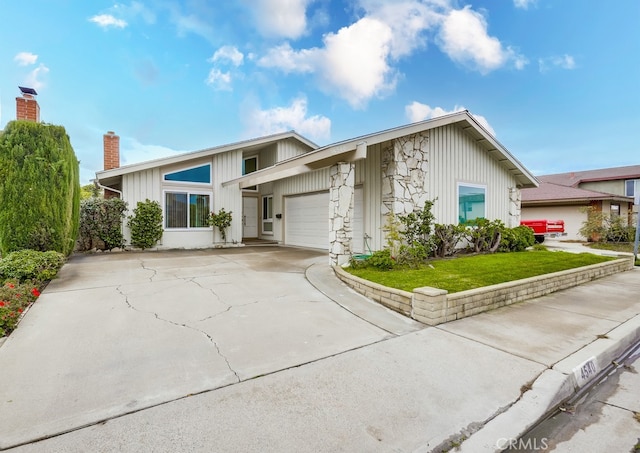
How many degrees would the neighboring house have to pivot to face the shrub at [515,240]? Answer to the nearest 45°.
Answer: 0° — it already faces it

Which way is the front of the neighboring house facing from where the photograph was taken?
facing the viewer

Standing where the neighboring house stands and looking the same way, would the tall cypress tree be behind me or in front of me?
in front

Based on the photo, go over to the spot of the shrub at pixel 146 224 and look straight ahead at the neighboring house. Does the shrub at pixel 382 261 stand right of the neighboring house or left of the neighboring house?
right

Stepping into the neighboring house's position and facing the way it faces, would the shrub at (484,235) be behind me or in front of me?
in front

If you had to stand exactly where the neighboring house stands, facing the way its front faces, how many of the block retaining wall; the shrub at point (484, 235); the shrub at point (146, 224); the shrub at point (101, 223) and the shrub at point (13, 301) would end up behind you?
0

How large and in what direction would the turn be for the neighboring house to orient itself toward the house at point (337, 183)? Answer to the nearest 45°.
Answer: approximately 90° to its right

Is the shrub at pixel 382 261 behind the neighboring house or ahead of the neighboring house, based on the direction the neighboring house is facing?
ahead

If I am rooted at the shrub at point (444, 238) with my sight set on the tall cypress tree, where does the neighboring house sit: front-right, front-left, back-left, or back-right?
back-right

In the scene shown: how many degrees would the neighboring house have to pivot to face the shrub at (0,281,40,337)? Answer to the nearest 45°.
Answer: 0° — it already faces it

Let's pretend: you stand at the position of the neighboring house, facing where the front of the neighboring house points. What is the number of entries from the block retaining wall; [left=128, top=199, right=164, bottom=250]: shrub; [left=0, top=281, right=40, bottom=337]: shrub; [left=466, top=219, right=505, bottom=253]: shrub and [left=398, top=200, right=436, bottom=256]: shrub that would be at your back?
0

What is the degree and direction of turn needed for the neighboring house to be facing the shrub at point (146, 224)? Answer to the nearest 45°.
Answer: approximately 45° to its right

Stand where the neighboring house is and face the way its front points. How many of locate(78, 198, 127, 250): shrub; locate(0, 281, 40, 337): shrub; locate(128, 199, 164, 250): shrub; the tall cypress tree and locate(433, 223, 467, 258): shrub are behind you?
0

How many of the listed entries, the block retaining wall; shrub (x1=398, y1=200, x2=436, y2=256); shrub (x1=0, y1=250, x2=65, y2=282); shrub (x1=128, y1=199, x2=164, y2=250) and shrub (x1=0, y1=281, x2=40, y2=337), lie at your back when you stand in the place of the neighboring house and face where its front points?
0
